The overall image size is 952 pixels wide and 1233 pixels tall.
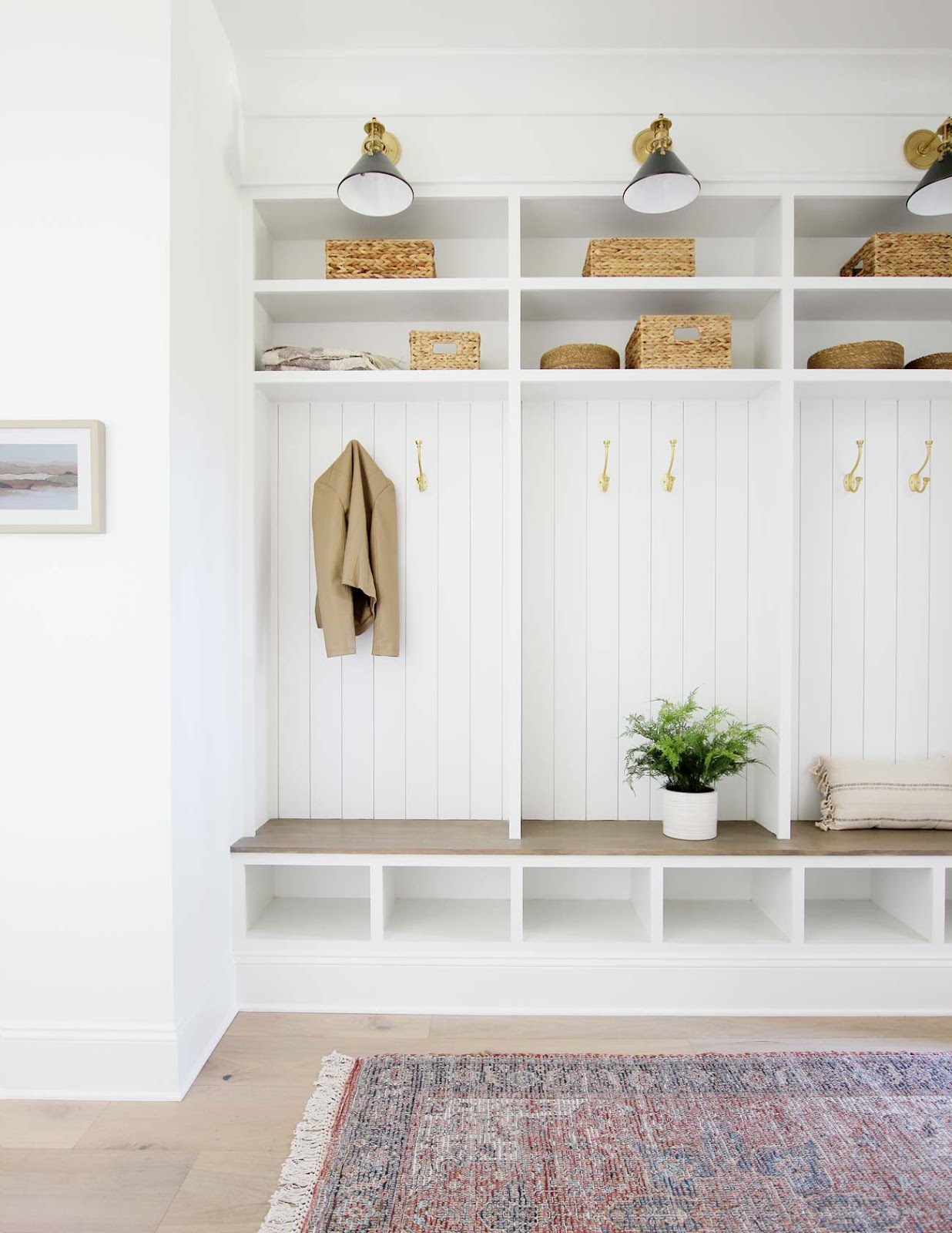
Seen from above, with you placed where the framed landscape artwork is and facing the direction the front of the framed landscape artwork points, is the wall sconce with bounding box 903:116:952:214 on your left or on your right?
on your left

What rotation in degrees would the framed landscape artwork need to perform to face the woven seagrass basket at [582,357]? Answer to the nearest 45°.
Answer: approximately 90° to its left

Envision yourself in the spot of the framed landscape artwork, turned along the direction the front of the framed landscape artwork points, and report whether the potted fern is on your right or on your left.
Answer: on your left

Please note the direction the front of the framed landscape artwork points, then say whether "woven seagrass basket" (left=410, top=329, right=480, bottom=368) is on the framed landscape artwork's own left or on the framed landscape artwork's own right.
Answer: on the framed landscape artwork's own left

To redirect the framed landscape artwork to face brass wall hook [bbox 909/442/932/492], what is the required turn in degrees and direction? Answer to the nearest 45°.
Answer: approximately 90° to its left

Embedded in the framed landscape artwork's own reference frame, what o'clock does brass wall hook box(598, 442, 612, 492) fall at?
The brass wall hook is roughly at 9 o'clock from the framed landscape artwork.

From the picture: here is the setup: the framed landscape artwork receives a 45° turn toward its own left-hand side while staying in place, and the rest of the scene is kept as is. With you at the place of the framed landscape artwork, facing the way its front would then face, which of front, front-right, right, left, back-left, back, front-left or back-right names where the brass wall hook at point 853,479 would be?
front-left

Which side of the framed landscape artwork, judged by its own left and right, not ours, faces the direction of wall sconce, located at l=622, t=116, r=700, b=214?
left

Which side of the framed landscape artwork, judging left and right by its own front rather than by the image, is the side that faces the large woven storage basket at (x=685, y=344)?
left

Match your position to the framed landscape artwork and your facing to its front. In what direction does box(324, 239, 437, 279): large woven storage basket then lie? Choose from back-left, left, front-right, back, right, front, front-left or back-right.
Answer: left

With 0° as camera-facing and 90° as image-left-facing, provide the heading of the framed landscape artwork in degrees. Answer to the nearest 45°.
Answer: approximately 0°
